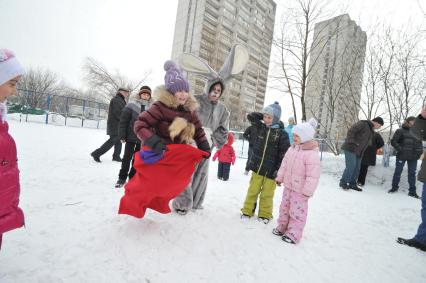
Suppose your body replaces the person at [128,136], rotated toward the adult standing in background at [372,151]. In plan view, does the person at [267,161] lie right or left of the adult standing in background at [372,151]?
right

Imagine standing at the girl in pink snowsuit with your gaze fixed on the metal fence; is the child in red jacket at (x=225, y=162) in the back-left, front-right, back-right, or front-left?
front-right

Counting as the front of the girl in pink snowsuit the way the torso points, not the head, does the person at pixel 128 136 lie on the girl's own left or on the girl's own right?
on the girl's own right

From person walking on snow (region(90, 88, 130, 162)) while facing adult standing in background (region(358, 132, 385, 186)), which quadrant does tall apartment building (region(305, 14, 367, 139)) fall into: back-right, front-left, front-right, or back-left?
front-left

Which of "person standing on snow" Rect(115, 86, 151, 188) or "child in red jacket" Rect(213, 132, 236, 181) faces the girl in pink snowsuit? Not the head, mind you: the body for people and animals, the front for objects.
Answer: the person standing on snow

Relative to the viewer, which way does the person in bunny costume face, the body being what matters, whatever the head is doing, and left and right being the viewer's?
facing the viewer

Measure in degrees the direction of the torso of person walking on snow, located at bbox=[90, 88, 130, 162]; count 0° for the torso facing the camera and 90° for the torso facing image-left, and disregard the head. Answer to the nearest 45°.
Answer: approximately 270°

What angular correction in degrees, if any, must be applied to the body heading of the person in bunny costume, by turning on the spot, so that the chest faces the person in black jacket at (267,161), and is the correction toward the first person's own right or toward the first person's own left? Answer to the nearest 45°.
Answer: approximately 90° to the first person's own left

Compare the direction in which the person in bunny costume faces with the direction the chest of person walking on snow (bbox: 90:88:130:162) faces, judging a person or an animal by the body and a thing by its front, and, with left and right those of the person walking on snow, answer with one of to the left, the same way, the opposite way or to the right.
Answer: to the right

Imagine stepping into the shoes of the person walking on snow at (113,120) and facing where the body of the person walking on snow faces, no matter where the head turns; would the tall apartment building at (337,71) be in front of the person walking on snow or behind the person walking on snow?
in front

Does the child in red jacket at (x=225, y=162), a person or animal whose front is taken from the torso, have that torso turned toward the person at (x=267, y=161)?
no

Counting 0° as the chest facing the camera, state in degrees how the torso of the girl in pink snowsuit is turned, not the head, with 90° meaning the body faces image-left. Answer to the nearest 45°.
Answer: approximately 45°

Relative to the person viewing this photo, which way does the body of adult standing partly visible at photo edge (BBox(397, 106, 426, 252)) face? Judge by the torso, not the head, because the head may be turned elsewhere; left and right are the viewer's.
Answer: facing to the left of the viewer

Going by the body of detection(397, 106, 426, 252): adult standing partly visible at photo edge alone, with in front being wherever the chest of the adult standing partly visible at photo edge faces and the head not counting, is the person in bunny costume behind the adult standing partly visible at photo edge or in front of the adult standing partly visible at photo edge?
in front

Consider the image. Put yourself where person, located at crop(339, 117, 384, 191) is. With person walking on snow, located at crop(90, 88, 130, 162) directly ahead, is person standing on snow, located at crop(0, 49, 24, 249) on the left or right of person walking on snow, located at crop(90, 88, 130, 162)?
left

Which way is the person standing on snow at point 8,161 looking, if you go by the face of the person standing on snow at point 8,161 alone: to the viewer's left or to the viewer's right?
to the viewer's right

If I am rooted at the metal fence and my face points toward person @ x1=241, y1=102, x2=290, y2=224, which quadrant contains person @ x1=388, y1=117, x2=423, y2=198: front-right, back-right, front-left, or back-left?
front-left
